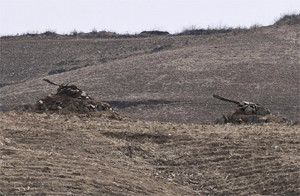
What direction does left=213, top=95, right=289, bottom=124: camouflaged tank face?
to the viewer's left
